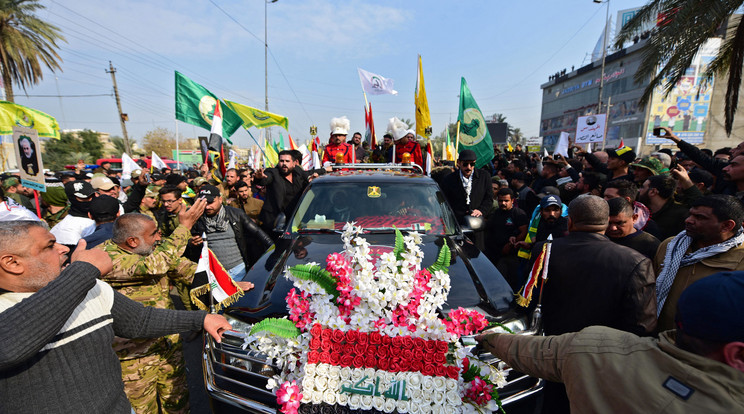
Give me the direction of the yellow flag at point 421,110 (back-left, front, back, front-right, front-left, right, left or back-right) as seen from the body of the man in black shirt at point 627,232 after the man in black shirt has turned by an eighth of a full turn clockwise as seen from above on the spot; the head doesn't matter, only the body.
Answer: front-right

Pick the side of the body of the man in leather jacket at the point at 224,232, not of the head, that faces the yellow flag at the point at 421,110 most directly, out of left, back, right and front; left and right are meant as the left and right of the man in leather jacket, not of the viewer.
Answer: back

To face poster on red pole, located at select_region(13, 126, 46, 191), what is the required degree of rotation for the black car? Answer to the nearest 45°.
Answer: approximately 135° to its right

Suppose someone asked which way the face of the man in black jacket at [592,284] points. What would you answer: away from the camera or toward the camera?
away from the camera

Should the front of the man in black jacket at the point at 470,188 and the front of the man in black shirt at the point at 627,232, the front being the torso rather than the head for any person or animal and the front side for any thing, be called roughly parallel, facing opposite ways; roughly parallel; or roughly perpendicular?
roughly perpendicular

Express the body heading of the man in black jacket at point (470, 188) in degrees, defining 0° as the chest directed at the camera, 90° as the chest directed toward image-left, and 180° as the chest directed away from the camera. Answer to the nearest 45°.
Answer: approximately 0°

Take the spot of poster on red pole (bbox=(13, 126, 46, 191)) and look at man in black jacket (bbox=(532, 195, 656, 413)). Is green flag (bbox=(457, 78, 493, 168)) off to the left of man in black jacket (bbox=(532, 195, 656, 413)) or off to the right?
left

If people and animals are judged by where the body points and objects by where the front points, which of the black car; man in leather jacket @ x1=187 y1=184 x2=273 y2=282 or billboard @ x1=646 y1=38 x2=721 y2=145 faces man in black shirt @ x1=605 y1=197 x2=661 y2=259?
the billboard
